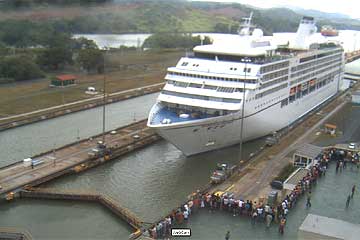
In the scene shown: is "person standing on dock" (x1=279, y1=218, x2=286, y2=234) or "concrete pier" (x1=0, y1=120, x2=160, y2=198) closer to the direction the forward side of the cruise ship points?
the concrete pier

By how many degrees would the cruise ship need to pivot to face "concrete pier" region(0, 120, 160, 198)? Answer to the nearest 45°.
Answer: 0° — it already faces it

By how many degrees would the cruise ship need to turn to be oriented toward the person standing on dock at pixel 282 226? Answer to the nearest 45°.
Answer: approximately 45° to its left

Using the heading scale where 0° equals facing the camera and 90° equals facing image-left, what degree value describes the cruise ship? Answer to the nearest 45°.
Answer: approximately 45°

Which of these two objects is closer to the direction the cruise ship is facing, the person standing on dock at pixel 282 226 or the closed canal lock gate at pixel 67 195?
the closed canal lock gate

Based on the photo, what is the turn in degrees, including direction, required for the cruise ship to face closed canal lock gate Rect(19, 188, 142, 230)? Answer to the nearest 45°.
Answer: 0° — it already faces it
